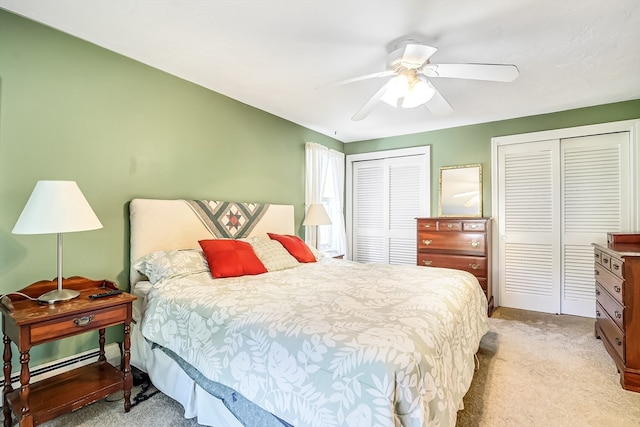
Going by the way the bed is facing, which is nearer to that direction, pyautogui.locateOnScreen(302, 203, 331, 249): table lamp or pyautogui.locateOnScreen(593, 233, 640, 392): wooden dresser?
the wooden dresser

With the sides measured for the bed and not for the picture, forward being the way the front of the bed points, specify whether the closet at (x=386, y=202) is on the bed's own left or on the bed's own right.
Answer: on the bed's own left

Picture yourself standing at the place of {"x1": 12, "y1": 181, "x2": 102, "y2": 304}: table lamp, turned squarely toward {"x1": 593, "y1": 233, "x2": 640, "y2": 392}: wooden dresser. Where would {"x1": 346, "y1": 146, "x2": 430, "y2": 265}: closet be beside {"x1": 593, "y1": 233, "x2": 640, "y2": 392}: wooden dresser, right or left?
left

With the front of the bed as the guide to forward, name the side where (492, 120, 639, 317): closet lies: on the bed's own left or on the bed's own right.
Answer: on the bed's own left

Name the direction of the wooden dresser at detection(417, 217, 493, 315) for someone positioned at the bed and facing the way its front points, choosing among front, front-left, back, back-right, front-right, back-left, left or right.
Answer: left

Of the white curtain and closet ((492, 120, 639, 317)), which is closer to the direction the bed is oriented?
the closet

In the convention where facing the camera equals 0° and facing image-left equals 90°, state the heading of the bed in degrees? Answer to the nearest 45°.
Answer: approximately 315°
